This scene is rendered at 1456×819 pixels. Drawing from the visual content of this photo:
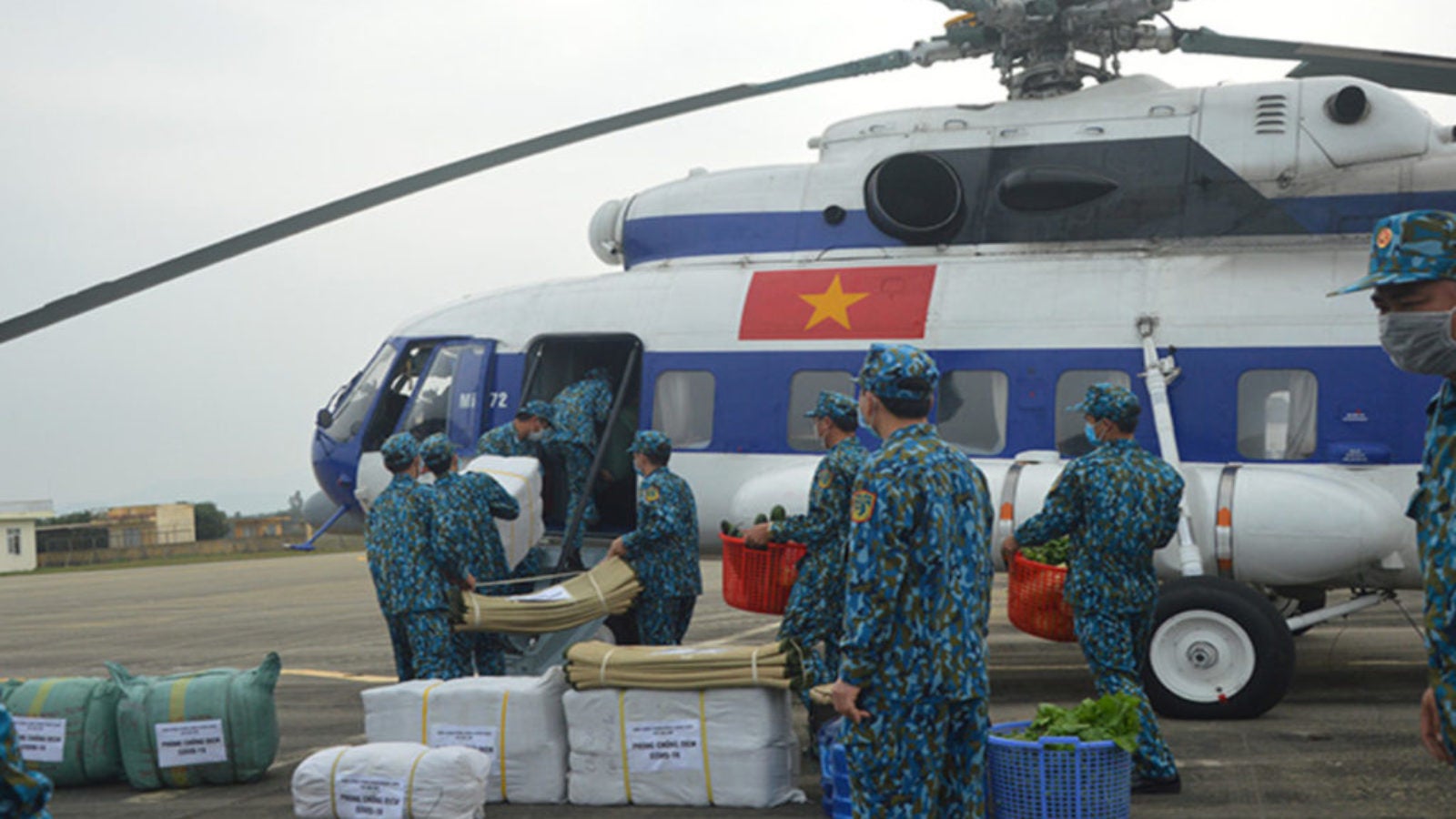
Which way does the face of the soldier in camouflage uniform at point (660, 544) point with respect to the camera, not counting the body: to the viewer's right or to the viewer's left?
to the viewer's left

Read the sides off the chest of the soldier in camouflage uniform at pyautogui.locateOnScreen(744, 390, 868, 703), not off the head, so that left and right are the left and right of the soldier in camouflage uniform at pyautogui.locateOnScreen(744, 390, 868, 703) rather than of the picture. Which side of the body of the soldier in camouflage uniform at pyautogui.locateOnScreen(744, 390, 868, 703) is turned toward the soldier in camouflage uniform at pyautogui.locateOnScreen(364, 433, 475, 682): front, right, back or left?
front

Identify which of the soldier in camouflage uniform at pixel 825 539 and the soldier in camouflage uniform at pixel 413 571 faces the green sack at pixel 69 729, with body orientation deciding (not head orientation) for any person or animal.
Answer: the soldier in camouflage uniform at pixel 825 539

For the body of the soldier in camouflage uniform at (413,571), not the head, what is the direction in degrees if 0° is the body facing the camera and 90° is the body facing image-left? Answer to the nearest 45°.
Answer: approximately 225°

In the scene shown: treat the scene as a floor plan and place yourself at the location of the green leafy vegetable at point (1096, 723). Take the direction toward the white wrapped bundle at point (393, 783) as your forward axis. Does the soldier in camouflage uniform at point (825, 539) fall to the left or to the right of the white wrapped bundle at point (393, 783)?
right

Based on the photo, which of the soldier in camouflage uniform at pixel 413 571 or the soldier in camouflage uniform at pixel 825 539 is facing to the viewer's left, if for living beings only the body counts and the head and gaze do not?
the soldier in camouflage uniform at pixel 825 539

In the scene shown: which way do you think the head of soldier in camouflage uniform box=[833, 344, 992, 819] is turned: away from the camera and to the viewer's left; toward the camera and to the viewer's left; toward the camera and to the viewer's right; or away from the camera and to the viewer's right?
away from the camera and to the viewer's left

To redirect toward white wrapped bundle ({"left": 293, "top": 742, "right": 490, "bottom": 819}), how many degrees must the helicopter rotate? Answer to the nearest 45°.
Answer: approximately 45° to its left

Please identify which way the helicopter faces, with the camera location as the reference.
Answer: facing to the left of the viewer

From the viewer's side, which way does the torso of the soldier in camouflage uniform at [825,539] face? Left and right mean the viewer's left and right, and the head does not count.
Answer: facing to the left of the viewer

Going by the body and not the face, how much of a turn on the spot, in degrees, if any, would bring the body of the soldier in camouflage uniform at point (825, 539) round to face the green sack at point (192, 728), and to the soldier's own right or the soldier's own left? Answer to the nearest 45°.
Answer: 0° — they already face it

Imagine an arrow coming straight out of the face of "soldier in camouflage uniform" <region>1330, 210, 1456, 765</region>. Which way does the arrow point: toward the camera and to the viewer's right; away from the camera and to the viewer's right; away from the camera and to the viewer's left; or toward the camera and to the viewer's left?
toward the camera and to the viewer's left
